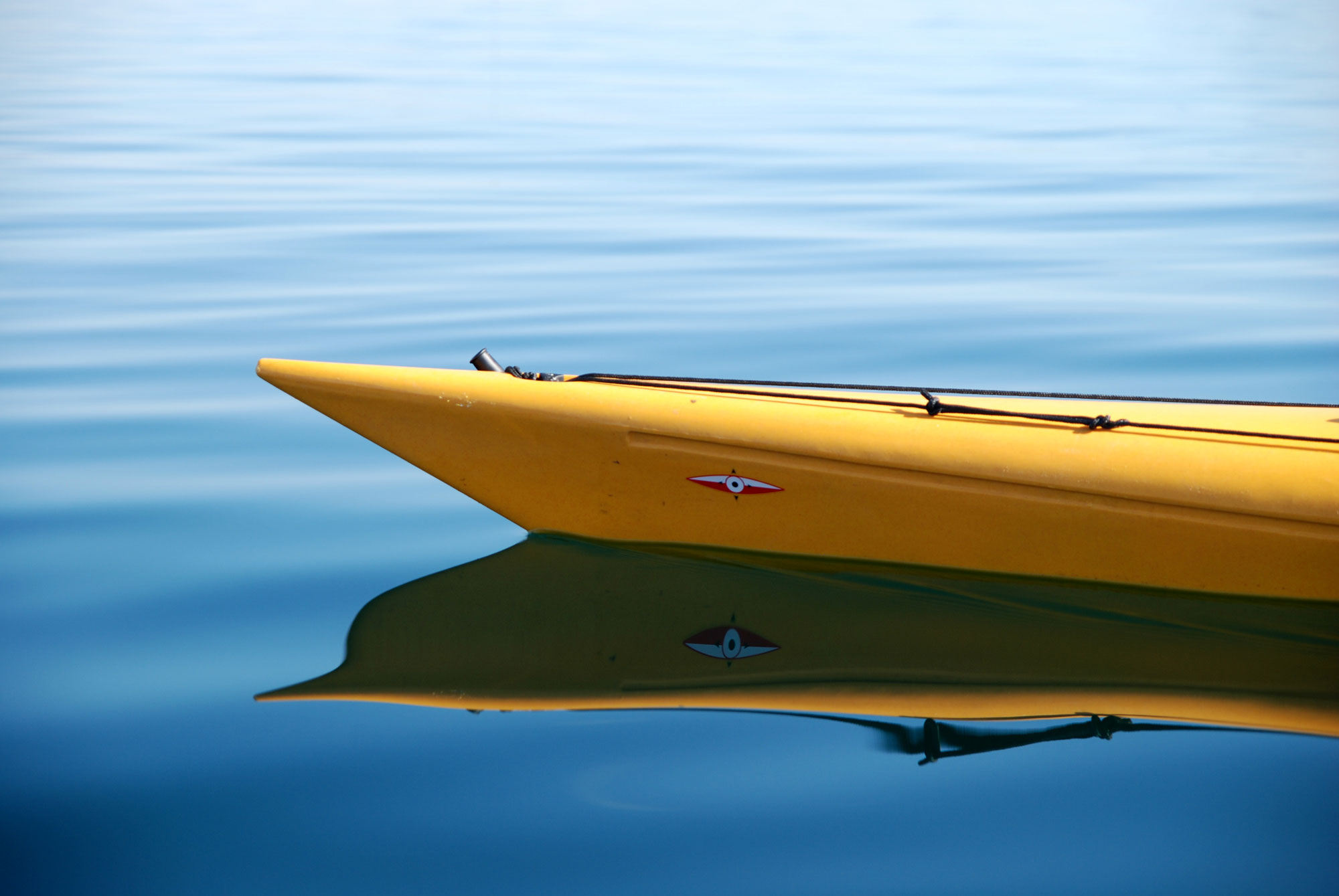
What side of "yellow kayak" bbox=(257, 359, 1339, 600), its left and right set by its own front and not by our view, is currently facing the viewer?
left
